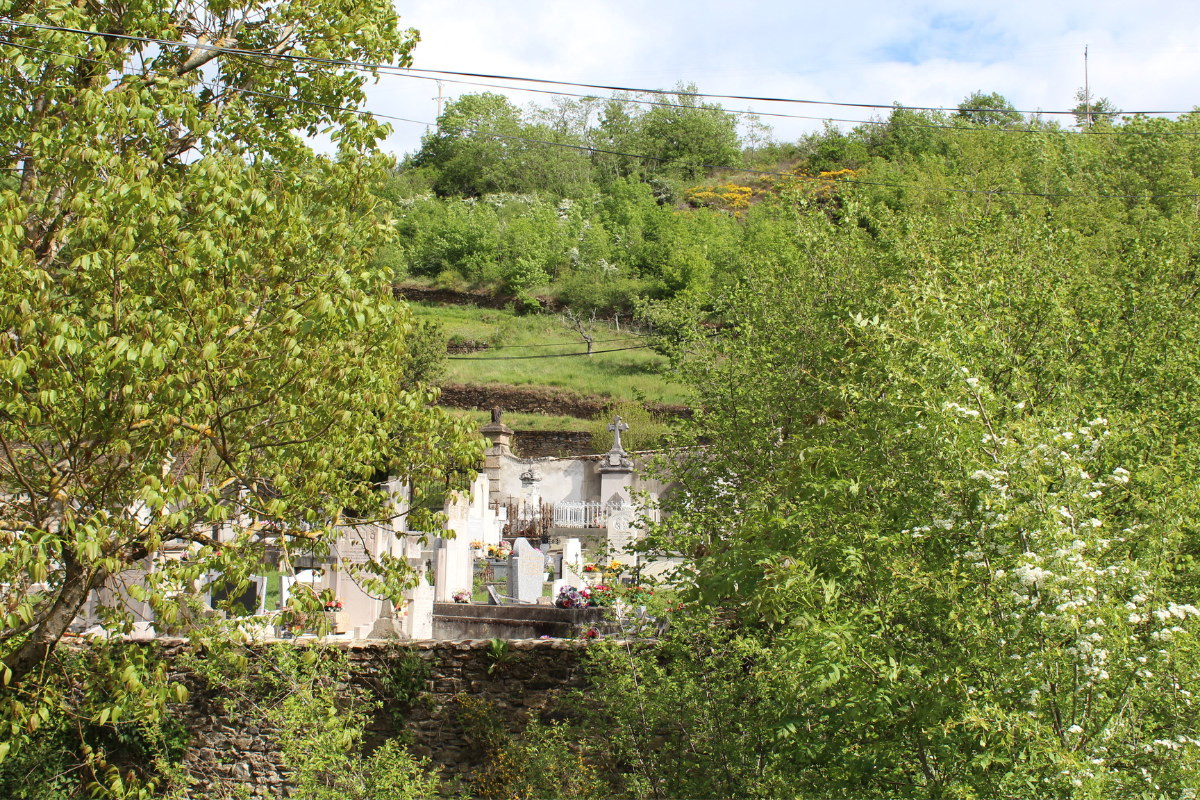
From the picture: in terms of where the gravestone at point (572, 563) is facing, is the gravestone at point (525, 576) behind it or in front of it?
in front

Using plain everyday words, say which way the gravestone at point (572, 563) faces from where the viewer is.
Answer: facing the viewer

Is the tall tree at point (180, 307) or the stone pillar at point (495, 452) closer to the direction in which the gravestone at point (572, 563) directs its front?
the tall tree

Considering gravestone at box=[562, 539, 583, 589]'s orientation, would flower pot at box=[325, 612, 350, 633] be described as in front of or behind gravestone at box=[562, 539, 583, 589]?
in front

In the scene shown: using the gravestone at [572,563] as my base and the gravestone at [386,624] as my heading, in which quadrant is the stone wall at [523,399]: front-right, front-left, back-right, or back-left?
back-right

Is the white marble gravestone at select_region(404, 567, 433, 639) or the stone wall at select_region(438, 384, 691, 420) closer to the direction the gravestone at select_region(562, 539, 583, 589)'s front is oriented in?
the white marble gravestone

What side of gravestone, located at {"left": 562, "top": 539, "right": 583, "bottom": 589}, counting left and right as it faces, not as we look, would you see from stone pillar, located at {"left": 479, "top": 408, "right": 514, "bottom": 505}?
back

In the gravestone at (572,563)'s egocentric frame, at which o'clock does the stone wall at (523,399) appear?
The stone wall is roughly at 6 o'clock from the gravestone.

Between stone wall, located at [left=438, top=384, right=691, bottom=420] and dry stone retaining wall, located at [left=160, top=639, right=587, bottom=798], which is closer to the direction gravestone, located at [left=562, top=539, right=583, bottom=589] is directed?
the dry stone retaining wall
